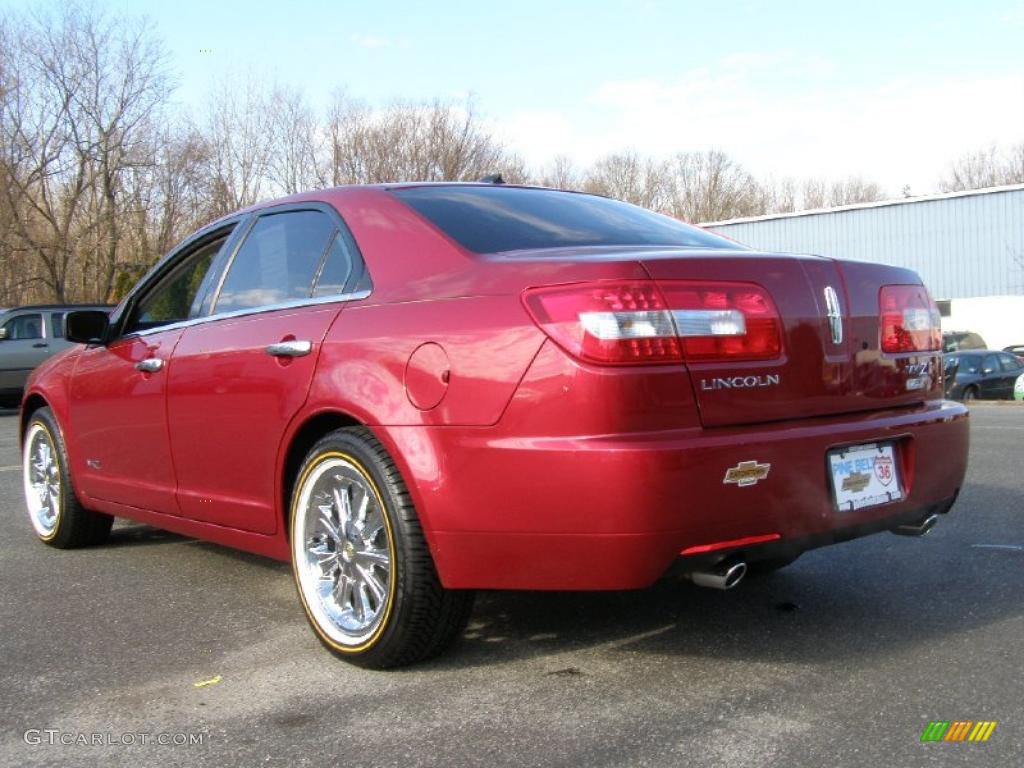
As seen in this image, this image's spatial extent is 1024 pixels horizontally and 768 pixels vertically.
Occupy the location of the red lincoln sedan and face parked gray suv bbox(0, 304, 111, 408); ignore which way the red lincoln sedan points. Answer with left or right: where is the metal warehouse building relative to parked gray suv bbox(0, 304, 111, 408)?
right

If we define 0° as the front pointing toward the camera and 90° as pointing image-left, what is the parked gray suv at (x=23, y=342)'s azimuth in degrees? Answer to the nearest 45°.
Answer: approximately 90°

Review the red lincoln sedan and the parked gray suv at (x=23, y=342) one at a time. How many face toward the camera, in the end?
0

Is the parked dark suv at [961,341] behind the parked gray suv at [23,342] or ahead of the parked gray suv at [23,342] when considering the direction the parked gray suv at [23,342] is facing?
behind

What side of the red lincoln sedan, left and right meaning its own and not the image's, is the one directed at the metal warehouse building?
right

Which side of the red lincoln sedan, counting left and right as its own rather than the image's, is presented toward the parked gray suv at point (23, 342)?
front

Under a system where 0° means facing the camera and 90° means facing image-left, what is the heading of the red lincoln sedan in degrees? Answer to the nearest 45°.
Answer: approximately 135°
